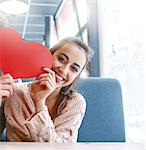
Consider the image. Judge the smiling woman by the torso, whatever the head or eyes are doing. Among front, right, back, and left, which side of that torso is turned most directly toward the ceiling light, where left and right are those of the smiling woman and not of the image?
back

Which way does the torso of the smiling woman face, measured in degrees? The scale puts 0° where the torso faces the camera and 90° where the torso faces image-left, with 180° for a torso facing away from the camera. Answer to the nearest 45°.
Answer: approximately 0°
